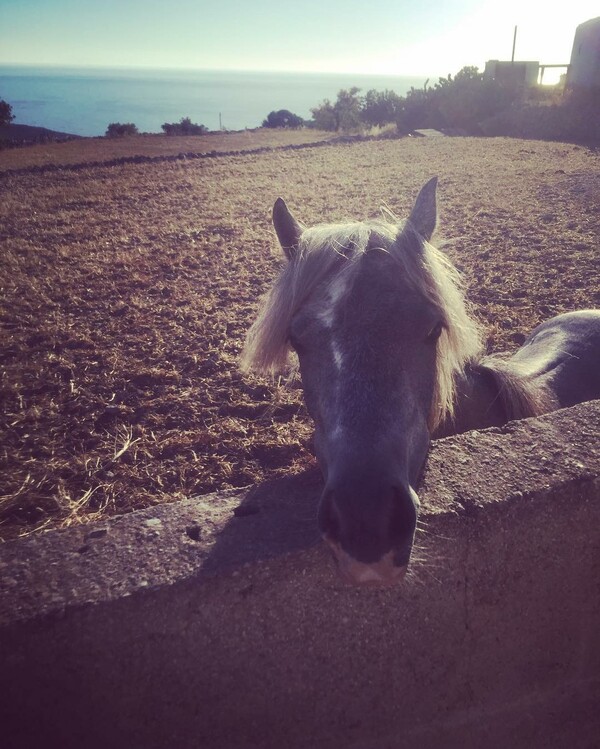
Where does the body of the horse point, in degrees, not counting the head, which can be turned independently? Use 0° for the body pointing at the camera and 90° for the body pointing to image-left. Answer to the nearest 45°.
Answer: approximately 45°

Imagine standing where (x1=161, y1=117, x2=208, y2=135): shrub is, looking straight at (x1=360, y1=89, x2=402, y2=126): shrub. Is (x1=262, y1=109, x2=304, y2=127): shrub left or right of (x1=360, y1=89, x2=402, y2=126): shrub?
left

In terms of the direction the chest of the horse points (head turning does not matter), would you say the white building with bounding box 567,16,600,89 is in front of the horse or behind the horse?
behind

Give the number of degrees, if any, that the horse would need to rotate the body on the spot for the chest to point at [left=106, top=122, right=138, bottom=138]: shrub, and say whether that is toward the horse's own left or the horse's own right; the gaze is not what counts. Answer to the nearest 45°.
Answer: approximately 90° to the horse's own right

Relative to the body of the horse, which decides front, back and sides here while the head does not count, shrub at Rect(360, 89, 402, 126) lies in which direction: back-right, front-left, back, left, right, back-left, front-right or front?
back-right

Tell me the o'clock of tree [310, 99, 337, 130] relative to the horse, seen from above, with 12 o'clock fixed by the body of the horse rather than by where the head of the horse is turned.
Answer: The tree is roughly at 4 o'clock from the horse.

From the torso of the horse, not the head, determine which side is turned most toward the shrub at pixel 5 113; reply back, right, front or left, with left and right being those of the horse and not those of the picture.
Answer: right

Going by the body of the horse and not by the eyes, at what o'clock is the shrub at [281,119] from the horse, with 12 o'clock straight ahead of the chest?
The shrub is roughly at 4 o'clock from the horse.

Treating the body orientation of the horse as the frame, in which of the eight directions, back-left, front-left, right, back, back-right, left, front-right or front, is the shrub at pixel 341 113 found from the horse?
back-right
